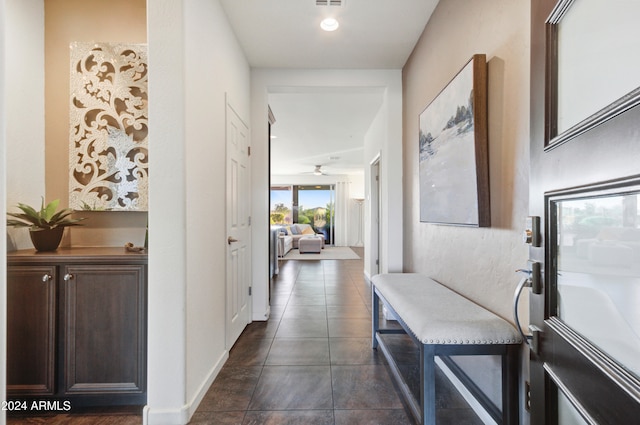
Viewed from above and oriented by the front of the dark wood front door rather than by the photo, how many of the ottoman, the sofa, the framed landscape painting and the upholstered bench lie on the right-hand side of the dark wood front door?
4

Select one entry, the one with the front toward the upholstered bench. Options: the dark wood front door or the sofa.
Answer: the sofa

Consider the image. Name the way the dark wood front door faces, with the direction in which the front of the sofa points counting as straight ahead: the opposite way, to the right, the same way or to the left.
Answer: to the right

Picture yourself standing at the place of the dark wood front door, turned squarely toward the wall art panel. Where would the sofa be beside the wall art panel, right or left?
right

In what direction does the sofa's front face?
toward the camera

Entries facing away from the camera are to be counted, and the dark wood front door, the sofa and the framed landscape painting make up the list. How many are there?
0

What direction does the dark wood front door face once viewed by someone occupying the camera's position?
facing the viewer and to the left of the viewer

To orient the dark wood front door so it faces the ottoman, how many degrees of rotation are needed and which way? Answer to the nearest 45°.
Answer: approximately 90° to its right

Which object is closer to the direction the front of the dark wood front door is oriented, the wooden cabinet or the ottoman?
the wooden cabinet

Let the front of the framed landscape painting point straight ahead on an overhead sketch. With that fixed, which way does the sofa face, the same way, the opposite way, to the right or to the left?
to the left

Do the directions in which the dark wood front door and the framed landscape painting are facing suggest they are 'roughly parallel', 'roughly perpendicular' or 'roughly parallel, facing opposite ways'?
roughly parallel

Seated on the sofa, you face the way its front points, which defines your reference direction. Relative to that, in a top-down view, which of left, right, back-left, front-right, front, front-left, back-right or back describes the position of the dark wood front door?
front

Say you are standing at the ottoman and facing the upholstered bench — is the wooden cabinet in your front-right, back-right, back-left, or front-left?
front-right

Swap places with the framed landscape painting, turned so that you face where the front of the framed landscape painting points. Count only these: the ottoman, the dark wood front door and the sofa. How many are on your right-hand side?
2
